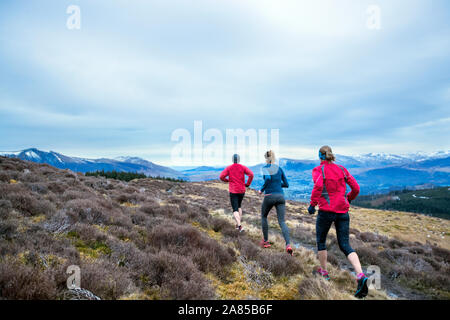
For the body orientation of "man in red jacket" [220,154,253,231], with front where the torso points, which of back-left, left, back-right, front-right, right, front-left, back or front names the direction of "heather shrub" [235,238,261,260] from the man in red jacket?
back

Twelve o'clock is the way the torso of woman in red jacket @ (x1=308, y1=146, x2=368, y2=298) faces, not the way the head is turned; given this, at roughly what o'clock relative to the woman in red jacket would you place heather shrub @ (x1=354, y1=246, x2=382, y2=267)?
The heather shrub is roughly at 2 o'clock from the woman in red jacket.

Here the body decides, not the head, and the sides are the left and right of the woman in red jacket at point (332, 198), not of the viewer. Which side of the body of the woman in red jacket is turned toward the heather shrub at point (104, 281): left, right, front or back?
left

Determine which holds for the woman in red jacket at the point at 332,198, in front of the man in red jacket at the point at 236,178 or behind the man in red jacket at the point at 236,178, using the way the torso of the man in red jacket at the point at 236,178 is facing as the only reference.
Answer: behind

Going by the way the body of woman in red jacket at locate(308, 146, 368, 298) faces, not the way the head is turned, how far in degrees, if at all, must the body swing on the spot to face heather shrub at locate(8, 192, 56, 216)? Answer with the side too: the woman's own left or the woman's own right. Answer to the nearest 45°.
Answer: approximately 45° to the woman's own left

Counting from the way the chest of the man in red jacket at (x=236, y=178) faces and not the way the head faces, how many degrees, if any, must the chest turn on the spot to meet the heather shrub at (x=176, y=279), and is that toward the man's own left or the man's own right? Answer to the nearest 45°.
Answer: approximately 180°

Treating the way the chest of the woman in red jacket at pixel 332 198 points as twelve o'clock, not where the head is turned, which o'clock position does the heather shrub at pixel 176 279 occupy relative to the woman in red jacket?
The heather shrub is roughly at 9 o'clock from the woman in red jacket.

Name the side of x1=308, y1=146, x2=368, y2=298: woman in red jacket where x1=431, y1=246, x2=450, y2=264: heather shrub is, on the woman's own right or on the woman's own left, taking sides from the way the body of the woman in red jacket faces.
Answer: on the woman's own right

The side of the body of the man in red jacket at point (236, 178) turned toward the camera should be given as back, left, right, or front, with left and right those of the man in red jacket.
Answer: back

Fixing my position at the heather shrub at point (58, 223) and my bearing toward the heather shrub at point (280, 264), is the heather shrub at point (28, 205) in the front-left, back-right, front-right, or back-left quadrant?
back-left

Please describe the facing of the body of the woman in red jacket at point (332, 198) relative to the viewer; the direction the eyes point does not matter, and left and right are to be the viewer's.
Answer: facing away from the viewer and to the left of the viewer

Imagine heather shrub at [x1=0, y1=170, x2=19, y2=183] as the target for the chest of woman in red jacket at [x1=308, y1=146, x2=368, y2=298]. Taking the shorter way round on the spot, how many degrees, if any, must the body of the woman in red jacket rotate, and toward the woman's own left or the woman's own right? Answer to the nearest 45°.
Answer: approximately 45° to the woman's own left

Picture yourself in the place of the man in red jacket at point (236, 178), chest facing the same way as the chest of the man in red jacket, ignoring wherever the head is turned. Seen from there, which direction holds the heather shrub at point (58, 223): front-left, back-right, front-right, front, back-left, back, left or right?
back-left
